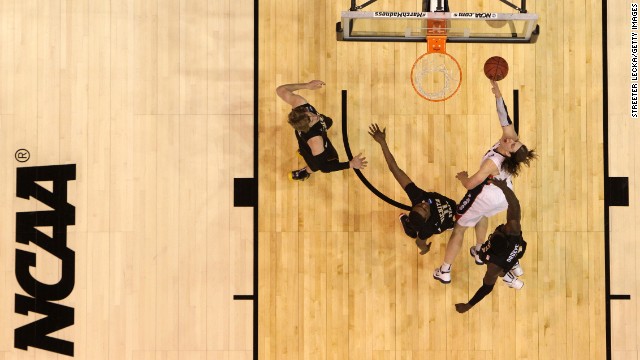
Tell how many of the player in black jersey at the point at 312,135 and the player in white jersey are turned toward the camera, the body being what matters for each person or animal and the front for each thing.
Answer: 0

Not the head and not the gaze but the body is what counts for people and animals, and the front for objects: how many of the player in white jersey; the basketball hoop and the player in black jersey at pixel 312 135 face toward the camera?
1

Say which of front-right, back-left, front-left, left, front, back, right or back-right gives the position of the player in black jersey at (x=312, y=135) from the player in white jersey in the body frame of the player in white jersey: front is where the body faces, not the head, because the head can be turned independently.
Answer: front-left

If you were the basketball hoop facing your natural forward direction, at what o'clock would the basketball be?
The basketball is roughly at 10 o'clock from the basketball hoop.

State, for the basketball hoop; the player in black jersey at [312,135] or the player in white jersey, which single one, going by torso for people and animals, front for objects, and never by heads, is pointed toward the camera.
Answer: the basketball hoop

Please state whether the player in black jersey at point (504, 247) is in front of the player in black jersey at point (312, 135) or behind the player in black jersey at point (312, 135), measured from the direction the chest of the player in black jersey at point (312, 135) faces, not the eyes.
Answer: in front

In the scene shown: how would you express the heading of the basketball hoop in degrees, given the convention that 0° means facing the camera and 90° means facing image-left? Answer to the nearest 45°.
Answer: approximately 0°

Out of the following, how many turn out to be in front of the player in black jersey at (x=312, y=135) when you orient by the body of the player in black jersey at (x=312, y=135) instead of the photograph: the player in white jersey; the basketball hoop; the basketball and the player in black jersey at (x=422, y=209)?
4

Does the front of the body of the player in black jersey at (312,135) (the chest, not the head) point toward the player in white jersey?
yes

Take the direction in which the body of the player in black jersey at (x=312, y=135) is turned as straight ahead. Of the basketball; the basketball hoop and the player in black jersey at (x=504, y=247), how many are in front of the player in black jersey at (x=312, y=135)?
3

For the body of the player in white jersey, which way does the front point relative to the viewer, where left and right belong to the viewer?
facing away from the viewer and to the left of the viewer

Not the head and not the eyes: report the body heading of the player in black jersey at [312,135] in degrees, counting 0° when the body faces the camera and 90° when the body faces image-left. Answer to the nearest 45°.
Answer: approximately 270°

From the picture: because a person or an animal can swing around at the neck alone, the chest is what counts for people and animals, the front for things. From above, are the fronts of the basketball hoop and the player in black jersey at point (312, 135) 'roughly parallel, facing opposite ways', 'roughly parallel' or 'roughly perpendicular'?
roughly perpendicular
